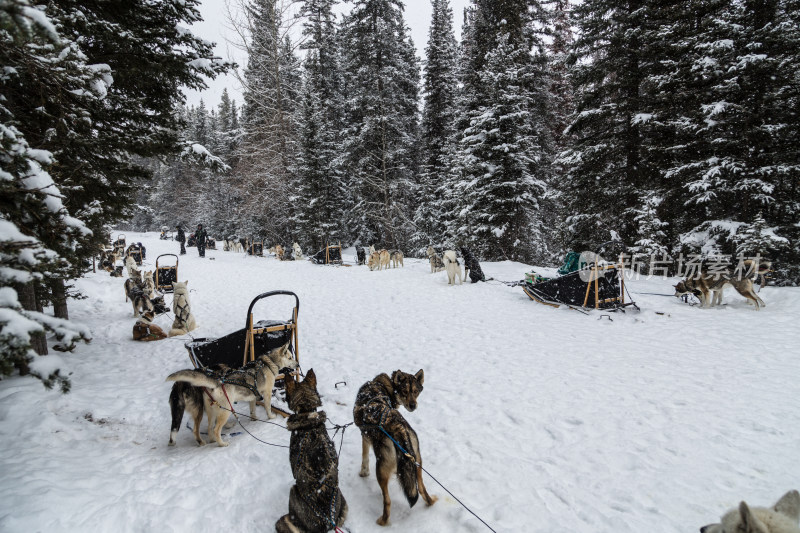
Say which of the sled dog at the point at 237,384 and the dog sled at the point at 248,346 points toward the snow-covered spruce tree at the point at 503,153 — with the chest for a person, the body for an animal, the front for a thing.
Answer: the sled dog

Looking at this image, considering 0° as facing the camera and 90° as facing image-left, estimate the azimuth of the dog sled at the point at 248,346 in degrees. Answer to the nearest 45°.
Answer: approximately 135°

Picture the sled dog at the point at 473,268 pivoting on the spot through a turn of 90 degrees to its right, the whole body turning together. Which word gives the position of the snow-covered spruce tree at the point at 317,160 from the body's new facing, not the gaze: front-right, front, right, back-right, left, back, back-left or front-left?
front-left

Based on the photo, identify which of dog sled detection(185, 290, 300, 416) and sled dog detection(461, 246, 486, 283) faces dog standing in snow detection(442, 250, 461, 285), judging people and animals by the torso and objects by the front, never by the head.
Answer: the sled dog

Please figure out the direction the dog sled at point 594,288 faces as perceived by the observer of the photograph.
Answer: facing away from the viewer and to the left of the viewer

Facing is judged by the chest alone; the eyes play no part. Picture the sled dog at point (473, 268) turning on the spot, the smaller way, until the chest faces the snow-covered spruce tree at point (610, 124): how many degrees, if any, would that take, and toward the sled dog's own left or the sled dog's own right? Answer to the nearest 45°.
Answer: approximately 135° to the sled dog's own right
